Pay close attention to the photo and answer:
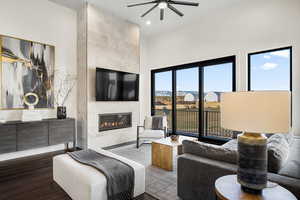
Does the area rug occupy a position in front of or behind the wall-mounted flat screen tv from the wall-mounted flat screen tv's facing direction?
in front

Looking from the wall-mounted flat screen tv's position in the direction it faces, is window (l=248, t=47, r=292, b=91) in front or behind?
in front

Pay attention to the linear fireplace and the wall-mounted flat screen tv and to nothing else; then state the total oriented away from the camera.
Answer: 0

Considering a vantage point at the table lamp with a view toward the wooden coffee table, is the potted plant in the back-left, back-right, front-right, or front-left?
front-left

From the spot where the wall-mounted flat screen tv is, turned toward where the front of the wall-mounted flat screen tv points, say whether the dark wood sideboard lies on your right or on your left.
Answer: on your right

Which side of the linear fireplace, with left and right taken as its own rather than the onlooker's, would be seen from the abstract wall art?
right

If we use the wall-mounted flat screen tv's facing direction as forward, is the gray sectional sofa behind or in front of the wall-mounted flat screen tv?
in front

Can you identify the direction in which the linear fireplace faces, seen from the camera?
facing the viewer and to the right of the viewer

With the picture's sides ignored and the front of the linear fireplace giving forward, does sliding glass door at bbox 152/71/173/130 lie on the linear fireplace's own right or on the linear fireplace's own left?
on the linear fireplace's own left

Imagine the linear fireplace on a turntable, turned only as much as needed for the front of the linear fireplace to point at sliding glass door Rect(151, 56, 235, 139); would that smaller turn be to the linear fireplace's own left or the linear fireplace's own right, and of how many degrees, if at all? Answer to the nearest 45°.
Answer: approximately 45° to the linear fireplace's own left

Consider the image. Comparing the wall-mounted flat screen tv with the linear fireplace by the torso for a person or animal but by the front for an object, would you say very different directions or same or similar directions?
same or similar directions

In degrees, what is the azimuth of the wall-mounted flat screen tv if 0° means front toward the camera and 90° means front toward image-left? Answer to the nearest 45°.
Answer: approximately 315°
